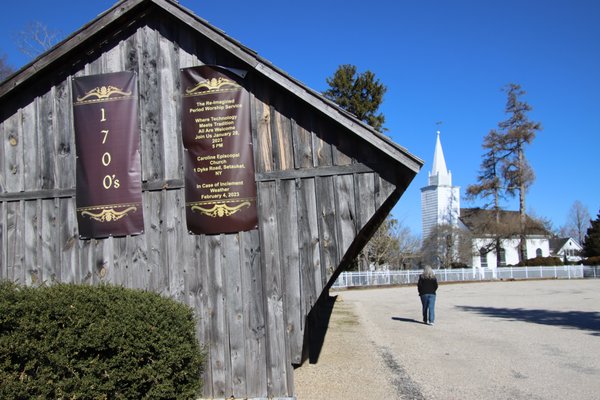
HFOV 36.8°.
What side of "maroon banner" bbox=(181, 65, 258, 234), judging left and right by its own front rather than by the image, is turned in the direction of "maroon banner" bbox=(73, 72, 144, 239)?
right

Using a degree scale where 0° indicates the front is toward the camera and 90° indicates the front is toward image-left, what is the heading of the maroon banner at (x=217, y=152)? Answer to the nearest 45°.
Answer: approximately 0°

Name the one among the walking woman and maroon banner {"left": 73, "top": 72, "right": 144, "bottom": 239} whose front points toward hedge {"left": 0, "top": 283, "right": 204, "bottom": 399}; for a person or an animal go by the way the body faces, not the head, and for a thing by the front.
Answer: the maroon banner

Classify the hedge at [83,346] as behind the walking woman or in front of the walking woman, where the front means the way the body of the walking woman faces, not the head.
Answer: behind

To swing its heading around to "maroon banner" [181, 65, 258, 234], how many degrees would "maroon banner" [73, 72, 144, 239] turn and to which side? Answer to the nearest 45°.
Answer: approximately 45° to its left

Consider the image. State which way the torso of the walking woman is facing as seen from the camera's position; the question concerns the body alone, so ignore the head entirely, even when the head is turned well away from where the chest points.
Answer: away from the camera
